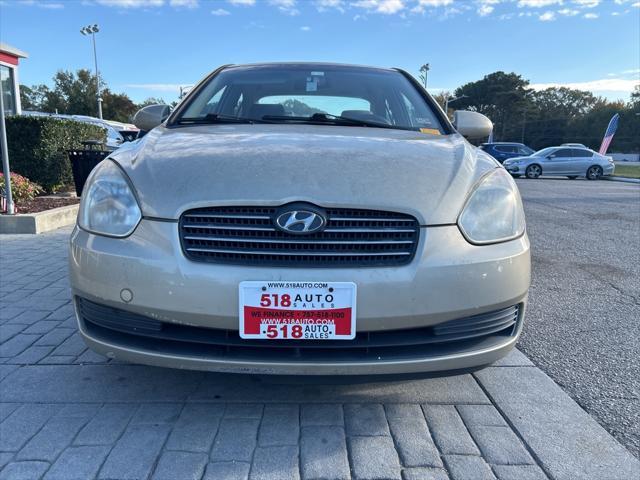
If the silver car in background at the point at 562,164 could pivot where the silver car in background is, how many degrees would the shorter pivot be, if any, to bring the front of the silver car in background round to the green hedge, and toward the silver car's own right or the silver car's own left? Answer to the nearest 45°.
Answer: approximately 45° to the silver car's own left

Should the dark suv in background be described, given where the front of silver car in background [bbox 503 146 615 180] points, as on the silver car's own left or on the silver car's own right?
on the silver car's own right

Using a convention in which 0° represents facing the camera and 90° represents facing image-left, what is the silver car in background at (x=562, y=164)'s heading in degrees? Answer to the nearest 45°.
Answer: approximately 90°

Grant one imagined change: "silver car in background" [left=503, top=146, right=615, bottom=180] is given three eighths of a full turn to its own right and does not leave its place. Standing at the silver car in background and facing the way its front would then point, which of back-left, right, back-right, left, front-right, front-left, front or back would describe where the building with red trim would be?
back
